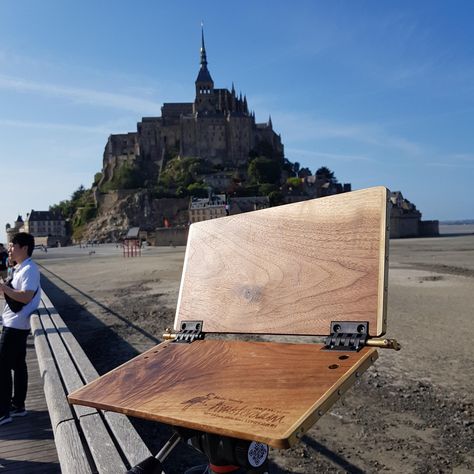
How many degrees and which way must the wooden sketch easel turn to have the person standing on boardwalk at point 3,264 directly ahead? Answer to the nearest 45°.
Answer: approximately 90° to its right

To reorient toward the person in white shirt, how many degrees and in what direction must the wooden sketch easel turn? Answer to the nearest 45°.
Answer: approximately 90° to its right

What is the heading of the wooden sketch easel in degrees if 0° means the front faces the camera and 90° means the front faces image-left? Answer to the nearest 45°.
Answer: approximately 45°

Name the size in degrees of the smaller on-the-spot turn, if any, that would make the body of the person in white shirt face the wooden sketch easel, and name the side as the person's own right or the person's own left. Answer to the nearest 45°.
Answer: approximately 90° to the person's own left
